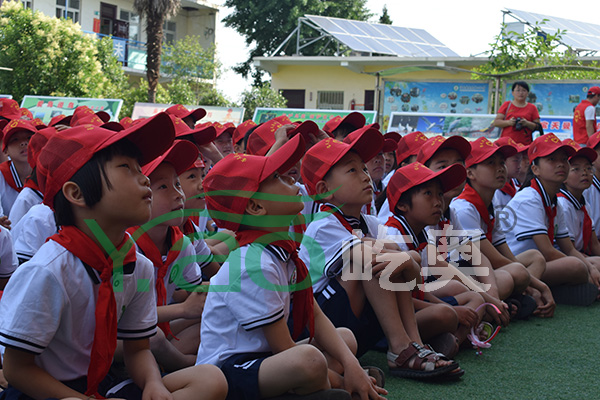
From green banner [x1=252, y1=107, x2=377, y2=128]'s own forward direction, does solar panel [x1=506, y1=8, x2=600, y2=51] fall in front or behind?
behind

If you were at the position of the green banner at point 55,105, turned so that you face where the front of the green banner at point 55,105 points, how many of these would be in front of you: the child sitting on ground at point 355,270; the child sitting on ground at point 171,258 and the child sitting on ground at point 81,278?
3

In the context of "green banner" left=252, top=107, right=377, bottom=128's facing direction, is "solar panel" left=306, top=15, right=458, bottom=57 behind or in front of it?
behind

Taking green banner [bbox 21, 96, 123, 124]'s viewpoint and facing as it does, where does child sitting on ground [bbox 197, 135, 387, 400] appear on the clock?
The child sitting on ground is roughly at 12 o'clock from the green banner.
